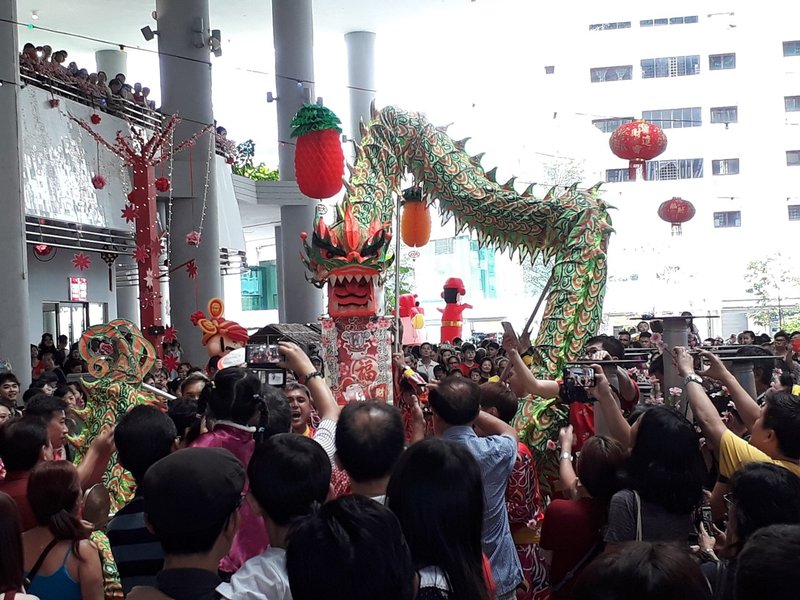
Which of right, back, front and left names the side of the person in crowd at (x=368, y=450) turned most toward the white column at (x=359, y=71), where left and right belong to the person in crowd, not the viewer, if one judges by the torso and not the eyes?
front

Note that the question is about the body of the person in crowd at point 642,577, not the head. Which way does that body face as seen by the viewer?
away from the camera

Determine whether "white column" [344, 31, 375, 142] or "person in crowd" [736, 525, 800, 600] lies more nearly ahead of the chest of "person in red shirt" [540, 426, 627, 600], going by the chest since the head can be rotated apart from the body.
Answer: the white column

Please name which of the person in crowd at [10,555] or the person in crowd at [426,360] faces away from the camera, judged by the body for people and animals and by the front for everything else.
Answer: the person in crowd at [10,555]

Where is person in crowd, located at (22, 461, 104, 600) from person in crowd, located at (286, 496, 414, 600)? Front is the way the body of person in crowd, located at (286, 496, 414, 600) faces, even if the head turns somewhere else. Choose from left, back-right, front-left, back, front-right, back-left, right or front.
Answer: front-left

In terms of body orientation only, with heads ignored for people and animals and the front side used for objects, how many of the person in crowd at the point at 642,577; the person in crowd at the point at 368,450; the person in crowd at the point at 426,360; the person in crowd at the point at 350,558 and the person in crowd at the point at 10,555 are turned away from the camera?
4

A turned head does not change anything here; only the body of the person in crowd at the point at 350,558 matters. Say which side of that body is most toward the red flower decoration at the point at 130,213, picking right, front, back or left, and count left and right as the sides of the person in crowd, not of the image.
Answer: front

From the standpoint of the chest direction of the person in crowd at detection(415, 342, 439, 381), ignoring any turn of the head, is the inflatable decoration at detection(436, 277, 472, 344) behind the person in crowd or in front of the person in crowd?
behind

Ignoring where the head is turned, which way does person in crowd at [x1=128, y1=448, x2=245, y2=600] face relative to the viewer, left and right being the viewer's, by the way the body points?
facing away from the viewer and to the right of the viewer

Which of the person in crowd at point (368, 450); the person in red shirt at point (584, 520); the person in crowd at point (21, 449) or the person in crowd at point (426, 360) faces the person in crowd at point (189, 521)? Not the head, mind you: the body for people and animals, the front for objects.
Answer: the person in crowd at point (426, 360)

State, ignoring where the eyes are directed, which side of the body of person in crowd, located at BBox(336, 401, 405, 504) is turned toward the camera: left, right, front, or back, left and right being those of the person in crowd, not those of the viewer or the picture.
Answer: back

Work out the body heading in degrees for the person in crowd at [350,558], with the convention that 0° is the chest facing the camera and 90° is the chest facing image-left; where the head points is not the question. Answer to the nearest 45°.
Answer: approximately 180°

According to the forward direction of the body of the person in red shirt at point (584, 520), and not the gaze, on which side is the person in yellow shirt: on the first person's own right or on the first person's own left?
on the first person's own right

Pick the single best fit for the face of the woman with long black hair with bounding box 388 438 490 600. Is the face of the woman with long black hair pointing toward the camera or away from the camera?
away from the camera

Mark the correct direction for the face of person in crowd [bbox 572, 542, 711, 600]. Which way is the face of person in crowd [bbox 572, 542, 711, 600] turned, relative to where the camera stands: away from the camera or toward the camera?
away from the camera

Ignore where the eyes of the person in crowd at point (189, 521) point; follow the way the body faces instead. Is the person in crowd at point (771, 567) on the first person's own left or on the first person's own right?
on the first person's own right

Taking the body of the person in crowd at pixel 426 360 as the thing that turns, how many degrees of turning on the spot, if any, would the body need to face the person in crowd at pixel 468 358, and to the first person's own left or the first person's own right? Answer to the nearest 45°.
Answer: approximately 45° to the first person's own left
